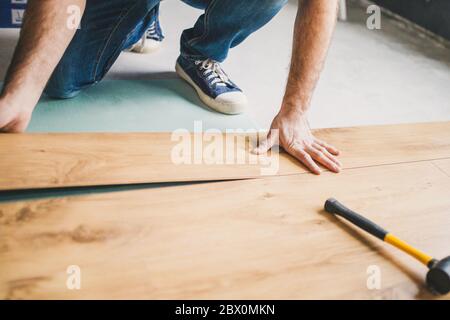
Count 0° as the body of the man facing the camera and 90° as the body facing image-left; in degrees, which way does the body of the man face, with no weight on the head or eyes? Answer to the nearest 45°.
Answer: approximately 0°

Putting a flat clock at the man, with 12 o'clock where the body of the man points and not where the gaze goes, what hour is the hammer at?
The hammer is roughly at 11 o'clock from the man.

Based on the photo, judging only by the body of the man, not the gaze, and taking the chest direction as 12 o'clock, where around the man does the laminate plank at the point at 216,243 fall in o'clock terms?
The laminate plank is roughly at 12 o'clock from the man.
